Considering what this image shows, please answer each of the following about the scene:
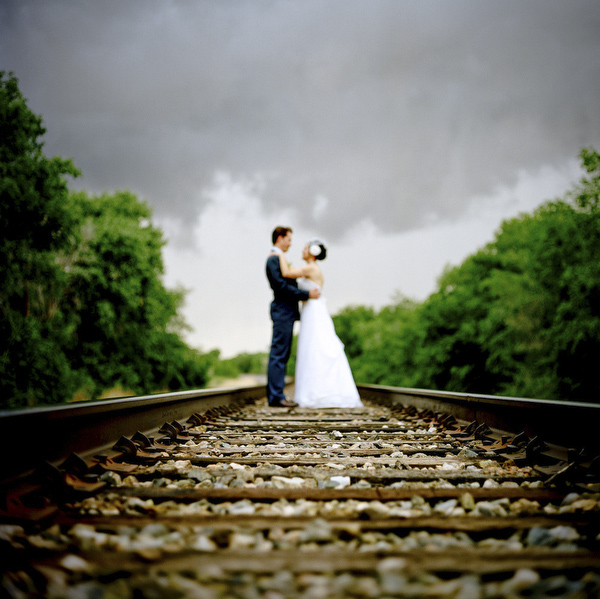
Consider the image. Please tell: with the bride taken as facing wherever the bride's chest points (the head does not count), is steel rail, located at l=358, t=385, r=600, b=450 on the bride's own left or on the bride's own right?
on the bride's own left

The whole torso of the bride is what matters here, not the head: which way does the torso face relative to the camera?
to the viewer's left

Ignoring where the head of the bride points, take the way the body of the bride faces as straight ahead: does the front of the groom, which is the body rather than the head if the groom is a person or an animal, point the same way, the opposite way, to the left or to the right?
the opposite way

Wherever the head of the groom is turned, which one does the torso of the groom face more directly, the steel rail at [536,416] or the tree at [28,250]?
the steel rail

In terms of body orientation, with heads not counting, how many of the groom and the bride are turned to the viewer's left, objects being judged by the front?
1

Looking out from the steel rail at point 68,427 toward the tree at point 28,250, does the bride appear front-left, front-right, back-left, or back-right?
front-right

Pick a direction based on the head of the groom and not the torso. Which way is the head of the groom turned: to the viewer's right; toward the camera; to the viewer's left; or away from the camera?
to the viewer's right

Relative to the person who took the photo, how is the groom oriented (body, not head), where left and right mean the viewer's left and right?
facing to the right of the viewer

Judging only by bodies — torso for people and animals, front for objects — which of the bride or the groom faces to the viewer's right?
the groom
